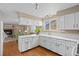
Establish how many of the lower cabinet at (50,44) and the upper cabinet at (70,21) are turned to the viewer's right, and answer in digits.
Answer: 0

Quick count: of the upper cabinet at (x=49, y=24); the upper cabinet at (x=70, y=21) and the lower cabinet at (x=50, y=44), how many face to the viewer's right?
0

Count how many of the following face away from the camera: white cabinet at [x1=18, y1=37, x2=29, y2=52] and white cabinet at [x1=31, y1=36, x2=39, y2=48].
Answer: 0

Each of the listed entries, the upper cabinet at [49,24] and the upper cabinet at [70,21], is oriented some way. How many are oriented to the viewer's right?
0

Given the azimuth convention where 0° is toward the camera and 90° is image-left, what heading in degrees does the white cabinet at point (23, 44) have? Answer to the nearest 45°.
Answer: approximately 315°

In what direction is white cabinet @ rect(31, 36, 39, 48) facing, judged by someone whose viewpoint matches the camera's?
facing the viewer and to the right of the viewer

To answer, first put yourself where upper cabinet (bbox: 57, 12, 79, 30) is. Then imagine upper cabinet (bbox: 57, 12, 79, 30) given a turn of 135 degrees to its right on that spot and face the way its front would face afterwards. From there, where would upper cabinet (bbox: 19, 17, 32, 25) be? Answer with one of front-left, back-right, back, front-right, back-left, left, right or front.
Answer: left

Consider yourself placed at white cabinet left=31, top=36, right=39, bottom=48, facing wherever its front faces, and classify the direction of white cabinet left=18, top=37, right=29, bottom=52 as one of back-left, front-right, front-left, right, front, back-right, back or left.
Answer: right

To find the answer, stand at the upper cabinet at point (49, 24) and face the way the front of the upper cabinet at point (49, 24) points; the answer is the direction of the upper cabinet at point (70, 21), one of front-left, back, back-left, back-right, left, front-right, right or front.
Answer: front-left

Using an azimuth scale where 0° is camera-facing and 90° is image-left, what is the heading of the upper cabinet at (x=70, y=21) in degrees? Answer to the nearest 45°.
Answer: approximately 45°
